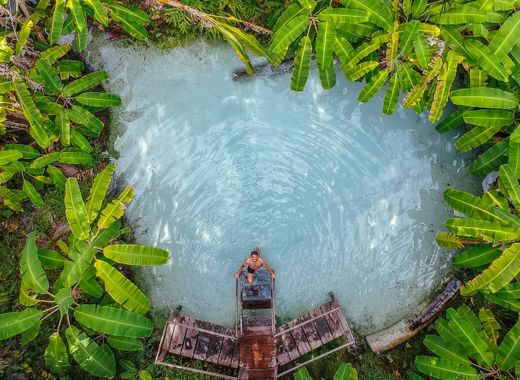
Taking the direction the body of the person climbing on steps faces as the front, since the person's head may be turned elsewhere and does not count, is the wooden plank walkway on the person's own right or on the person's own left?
on the person's own left
